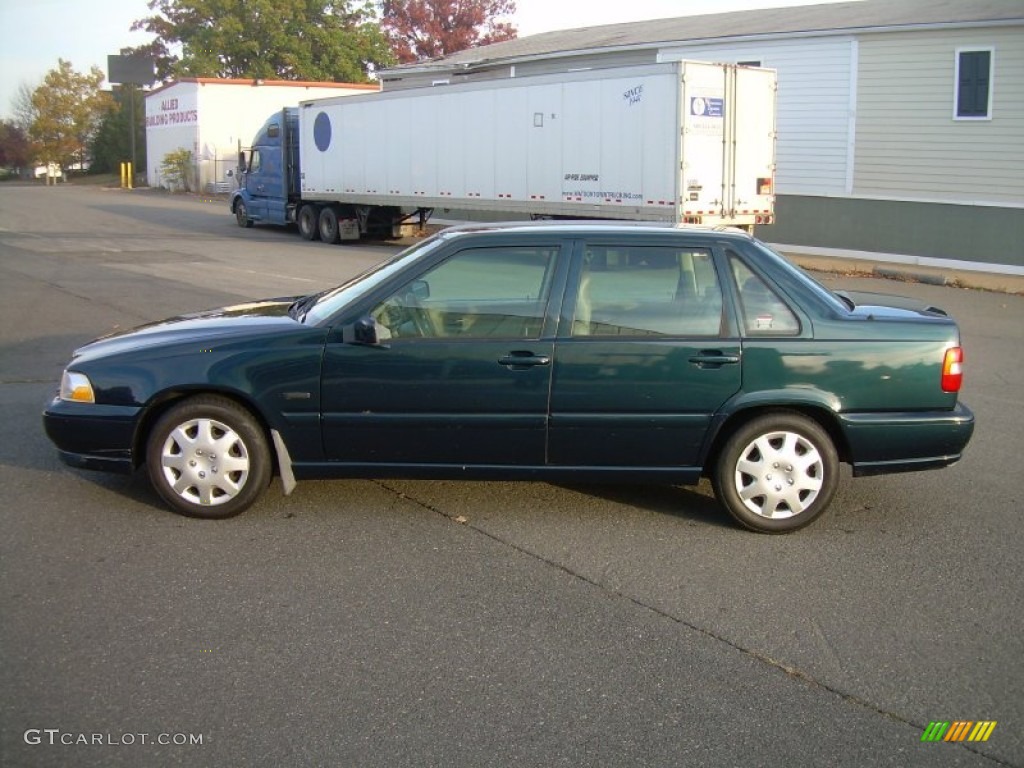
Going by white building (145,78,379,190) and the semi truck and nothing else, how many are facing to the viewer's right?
0

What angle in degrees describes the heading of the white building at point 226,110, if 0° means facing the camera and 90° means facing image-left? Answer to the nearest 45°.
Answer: approximately 45°

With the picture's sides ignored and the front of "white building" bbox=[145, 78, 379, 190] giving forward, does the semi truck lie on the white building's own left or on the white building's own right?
on the white building's own left

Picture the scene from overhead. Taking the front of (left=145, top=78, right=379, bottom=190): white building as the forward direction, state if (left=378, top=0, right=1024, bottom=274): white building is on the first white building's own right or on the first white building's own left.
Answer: on the first white building's own left

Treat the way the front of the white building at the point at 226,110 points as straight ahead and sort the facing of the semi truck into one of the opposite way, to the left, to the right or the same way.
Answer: to the right

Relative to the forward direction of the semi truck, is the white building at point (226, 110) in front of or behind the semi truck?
in front

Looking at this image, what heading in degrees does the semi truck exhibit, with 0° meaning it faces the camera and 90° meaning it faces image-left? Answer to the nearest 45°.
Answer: approximately 135°
